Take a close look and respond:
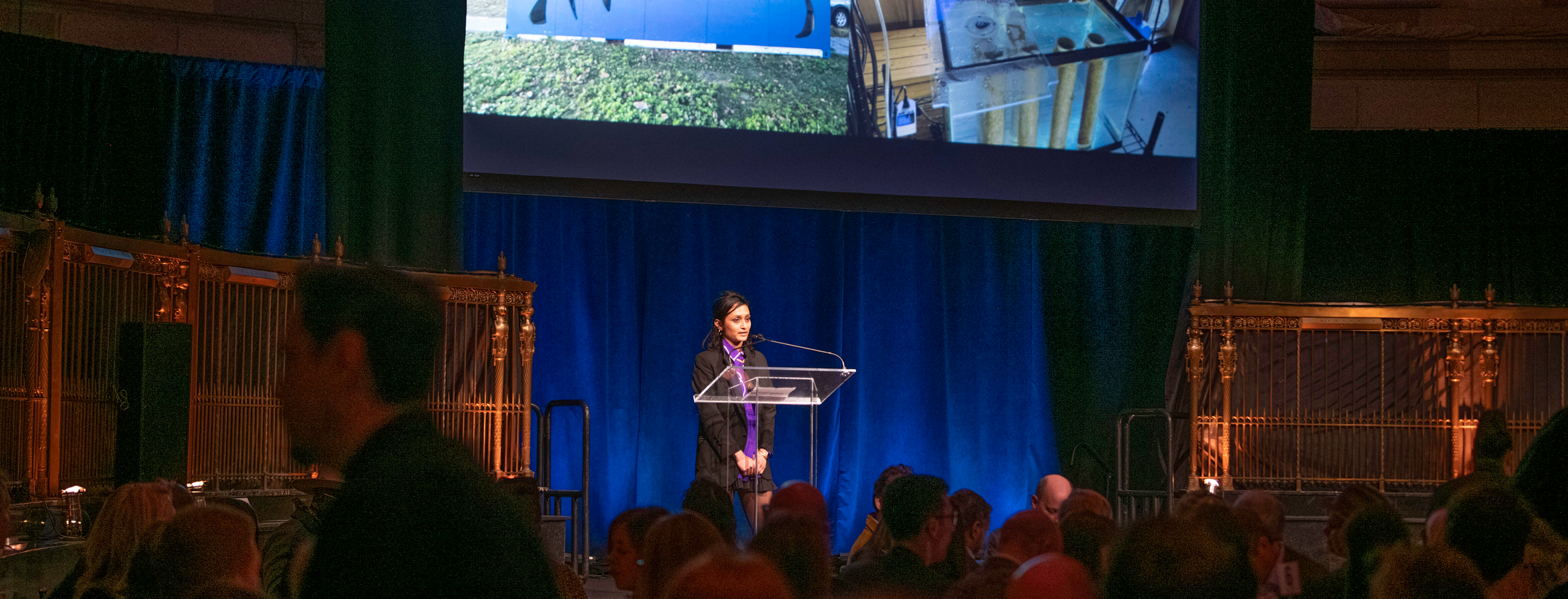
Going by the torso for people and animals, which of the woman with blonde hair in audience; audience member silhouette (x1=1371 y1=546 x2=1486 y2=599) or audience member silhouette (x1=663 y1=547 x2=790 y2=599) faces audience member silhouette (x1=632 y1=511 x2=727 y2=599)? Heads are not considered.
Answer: audience member silhouette (x1=663 y1=547 x2=790 y2=599)

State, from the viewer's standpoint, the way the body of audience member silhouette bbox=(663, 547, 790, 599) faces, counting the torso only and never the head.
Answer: away from the camera

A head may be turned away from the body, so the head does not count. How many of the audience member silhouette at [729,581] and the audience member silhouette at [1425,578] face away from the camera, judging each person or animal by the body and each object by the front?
2

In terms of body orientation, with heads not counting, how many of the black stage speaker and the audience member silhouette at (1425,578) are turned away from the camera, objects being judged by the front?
1

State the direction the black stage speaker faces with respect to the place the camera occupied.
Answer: facing the viewer and to the right of the viewer

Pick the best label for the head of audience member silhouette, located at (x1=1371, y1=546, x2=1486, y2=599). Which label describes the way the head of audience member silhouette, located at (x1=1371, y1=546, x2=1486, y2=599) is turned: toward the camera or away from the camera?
away from the camera

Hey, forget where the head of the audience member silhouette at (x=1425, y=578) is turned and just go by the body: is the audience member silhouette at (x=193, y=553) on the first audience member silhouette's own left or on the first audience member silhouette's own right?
on the first audience member silhouette's own left

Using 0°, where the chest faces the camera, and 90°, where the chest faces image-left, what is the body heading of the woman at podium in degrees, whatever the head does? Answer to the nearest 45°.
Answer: approximately 315°

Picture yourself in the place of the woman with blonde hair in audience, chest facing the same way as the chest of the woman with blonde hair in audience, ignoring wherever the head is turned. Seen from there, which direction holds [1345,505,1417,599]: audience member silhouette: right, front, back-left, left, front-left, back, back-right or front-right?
right

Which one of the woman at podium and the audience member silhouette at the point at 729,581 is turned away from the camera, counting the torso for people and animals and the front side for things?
the audience member silhouette

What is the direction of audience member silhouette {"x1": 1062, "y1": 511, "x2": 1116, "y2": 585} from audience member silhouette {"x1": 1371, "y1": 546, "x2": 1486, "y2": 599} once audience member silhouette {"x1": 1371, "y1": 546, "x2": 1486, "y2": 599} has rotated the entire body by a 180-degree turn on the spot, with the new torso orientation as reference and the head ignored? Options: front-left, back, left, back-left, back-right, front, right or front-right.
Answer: back-right

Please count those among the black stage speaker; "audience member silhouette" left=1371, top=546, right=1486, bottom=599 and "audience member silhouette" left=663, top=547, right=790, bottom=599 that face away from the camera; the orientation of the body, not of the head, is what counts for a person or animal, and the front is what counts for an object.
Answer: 2

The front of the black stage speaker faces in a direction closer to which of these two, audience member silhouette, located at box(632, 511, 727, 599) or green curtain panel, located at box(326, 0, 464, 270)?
the audience member silhouette

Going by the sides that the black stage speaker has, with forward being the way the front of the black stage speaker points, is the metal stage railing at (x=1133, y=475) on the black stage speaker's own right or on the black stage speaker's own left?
on the black stage speaker's own left

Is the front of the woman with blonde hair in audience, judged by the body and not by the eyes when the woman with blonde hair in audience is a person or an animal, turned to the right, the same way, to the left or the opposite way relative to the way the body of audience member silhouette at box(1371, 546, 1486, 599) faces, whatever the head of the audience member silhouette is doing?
the same way

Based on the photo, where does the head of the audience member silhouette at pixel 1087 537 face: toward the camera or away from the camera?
away from the camera

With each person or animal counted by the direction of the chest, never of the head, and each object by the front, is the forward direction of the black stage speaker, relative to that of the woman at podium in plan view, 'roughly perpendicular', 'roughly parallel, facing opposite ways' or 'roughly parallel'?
roughly parallel

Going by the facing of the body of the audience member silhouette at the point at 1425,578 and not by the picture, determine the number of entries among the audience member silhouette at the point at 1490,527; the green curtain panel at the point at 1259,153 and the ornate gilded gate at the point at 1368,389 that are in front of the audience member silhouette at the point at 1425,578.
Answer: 3

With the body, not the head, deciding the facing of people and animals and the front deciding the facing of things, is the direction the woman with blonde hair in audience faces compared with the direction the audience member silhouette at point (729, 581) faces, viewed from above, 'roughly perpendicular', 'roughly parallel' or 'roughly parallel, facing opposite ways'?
roughly parallel
